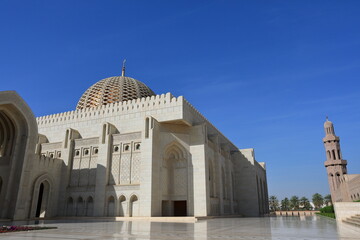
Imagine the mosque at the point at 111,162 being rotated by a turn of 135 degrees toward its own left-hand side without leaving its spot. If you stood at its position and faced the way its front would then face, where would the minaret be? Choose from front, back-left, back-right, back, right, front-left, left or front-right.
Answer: front-left

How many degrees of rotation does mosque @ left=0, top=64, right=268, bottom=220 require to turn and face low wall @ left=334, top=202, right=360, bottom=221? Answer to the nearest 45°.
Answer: approximately 90° to its left

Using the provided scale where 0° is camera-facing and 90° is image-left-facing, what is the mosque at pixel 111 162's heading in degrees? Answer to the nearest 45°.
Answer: approximately 45°

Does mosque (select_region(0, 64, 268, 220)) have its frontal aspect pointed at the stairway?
no
